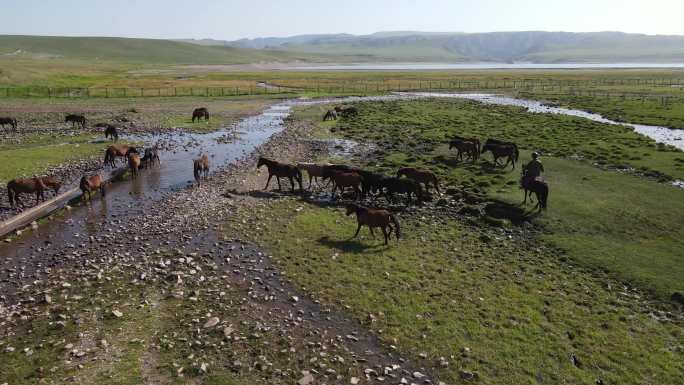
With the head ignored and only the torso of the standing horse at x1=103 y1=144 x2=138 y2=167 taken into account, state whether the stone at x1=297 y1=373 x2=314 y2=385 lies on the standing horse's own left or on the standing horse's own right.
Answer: on the standing horse's own left

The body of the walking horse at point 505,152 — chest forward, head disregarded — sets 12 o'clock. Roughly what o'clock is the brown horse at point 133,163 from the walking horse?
The brown horse is roughly at 11 o'clock from the walking horse.

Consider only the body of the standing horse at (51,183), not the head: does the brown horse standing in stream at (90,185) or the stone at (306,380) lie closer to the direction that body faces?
the brown horse standing in stream

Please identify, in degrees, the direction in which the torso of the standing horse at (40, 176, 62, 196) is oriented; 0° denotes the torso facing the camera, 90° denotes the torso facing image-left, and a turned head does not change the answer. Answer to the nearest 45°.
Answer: approximately 270°

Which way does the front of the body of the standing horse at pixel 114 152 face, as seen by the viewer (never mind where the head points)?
to the viewer's left

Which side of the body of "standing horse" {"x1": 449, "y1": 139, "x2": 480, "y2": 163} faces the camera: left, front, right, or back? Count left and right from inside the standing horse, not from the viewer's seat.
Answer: left

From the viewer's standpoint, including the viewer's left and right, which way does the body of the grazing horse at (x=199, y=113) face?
facing to the left of the viewer

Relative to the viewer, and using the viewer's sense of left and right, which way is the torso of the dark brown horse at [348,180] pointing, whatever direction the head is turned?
facing to the left of the viewer
